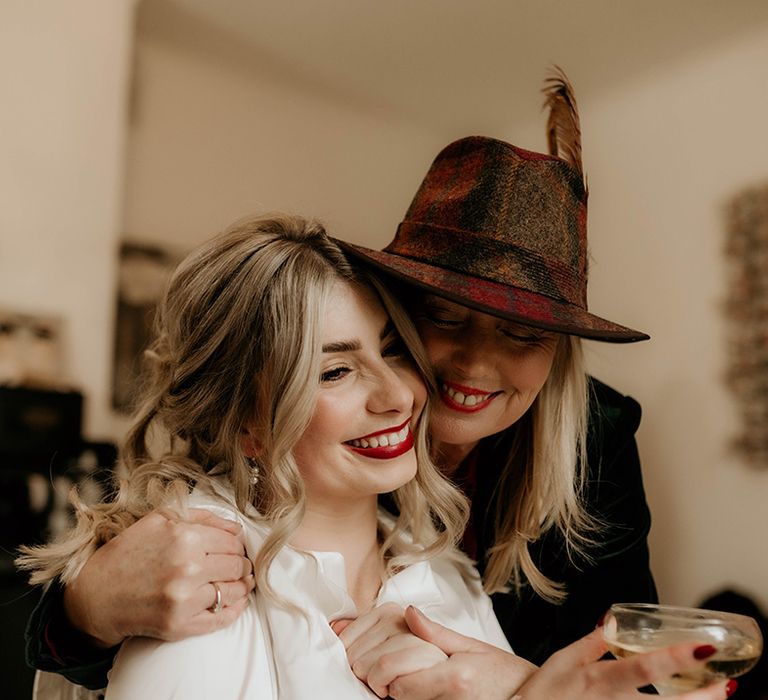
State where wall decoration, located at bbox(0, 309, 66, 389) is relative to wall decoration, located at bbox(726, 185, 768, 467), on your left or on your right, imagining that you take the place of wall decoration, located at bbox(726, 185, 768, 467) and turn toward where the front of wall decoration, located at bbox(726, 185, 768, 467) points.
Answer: on your right

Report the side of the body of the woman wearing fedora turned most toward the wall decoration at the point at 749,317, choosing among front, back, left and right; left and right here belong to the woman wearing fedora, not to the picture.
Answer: back

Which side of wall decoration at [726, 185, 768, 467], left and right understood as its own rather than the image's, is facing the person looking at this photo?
front

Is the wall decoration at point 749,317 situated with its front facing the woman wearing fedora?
yes

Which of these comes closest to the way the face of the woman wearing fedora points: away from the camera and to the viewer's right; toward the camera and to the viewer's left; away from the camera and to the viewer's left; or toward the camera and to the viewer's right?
toward the camera and to the viewer's left

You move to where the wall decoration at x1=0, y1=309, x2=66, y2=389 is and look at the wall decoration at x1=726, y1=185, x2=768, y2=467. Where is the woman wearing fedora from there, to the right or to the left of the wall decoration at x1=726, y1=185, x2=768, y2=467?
right

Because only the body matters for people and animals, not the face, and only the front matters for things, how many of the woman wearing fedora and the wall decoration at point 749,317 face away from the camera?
0

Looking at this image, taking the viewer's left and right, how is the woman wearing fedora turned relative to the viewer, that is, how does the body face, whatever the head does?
facing the viewer and to the left of the viewer

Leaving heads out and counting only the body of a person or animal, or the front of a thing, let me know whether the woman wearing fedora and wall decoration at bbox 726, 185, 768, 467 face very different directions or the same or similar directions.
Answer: same or similar directions
